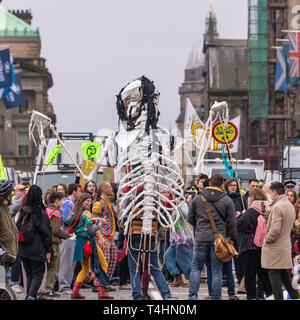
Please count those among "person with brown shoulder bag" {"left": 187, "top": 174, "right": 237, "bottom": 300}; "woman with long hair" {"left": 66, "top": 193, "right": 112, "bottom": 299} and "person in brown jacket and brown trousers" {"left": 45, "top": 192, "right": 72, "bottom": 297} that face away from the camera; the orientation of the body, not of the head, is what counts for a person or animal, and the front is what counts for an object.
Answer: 1

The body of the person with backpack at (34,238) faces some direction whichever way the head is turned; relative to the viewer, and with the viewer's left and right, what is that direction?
facing away from the viewer and to the right of the viewer

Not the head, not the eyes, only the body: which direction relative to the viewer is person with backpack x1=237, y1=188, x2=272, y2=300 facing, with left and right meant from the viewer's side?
facing away from the viewer and to the left of the viewer

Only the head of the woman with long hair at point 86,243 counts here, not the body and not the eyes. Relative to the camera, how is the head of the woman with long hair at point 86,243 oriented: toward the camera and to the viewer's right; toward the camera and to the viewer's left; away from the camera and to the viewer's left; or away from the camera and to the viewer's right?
toward the camera and to the viewer's right
